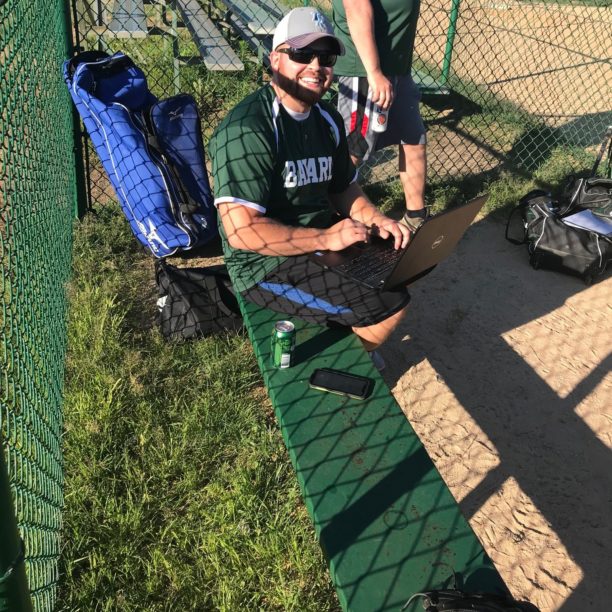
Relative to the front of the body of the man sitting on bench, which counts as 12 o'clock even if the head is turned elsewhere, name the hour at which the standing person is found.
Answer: The standing person is roughly at 8 o'clock from the man sitting on bench.

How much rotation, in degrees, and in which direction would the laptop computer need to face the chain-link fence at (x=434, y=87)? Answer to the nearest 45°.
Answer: approximately 45° to its right

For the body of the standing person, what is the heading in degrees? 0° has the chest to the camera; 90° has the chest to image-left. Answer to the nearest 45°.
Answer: approximately 315°

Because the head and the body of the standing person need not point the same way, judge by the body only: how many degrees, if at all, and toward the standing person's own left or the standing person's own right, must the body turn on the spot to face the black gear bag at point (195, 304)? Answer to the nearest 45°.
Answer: approximately 45° to the standing person's own right

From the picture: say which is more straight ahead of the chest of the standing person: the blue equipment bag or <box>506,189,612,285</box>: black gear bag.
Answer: the black gear bag

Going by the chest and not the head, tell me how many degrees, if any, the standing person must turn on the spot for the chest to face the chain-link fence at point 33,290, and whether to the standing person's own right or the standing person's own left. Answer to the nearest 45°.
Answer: approximately 90° to the standing person's own right

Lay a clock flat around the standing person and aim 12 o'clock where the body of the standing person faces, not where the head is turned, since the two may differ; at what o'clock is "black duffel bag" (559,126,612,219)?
The black duffel bag is roughly at 10 o'clock from the standing person.

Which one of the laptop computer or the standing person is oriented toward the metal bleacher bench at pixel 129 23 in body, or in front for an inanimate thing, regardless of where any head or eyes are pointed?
the laptop computer

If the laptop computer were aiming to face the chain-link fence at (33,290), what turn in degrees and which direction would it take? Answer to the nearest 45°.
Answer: approximately 90° to its left

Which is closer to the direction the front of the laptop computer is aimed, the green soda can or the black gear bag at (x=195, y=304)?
the black gear bag

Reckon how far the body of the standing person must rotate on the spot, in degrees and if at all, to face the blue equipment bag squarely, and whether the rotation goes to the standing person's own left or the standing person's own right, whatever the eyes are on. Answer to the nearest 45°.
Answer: approximately 90° to the standing person's own right

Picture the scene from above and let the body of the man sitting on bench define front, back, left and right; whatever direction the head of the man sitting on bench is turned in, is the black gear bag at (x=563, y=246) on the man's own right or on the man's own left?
on the man's own left

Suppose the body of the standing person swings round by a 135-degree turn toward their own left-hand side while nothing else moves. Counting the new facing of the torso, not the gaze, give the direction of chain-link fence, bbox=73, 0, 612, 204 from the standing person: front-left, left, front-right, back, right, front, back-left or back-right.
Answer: front

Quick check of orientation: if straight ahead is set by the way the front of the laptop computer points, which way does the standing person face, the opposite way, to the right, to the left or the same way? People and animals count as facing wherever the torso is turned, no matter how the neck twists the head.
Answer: the opposite way

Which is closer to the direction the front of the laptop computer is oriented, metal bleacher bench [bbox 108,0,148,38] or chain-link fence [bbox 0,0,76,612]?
the metal bleacher bench

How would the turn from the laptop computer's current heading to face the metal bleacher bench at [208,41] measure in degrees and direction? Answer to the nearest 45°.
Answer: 0° — it already faces it

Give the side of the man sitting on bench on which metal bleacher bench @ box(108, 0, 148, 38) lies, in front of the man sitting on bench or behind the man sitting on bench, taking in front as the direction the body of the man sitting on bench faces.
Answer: behind

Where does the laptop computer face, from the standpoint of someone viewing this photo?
facing away from the viewer and to the left of the viewer
